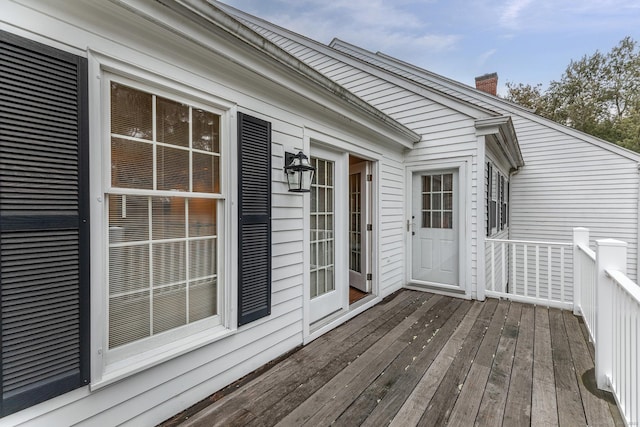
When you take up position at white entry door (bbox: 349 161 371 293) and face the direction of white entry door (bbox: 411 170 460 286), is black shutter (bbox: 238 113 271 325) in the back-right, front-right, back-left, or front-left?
back-right

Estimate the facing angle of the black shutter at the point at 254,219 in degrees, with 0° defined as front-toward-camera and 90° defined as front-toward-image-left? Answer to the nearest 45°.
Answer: approximately 315°

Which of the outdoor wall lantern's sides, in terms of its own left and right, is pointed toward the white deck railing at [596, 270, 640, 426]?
front

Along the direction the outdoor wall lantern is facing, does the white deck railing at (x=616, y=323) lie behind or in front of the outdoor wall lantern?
in front

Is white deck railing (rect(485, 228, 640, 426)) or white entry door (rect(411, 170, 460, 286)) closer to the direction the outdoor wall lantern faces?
the white deck railing

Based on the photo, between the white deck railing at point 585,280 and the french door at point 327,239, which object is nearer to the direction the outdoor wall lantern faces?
the white deck railing

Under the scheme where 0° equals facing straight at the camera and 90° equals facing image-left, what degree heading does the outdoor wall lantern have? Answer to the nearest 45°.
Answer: approximately 315°
